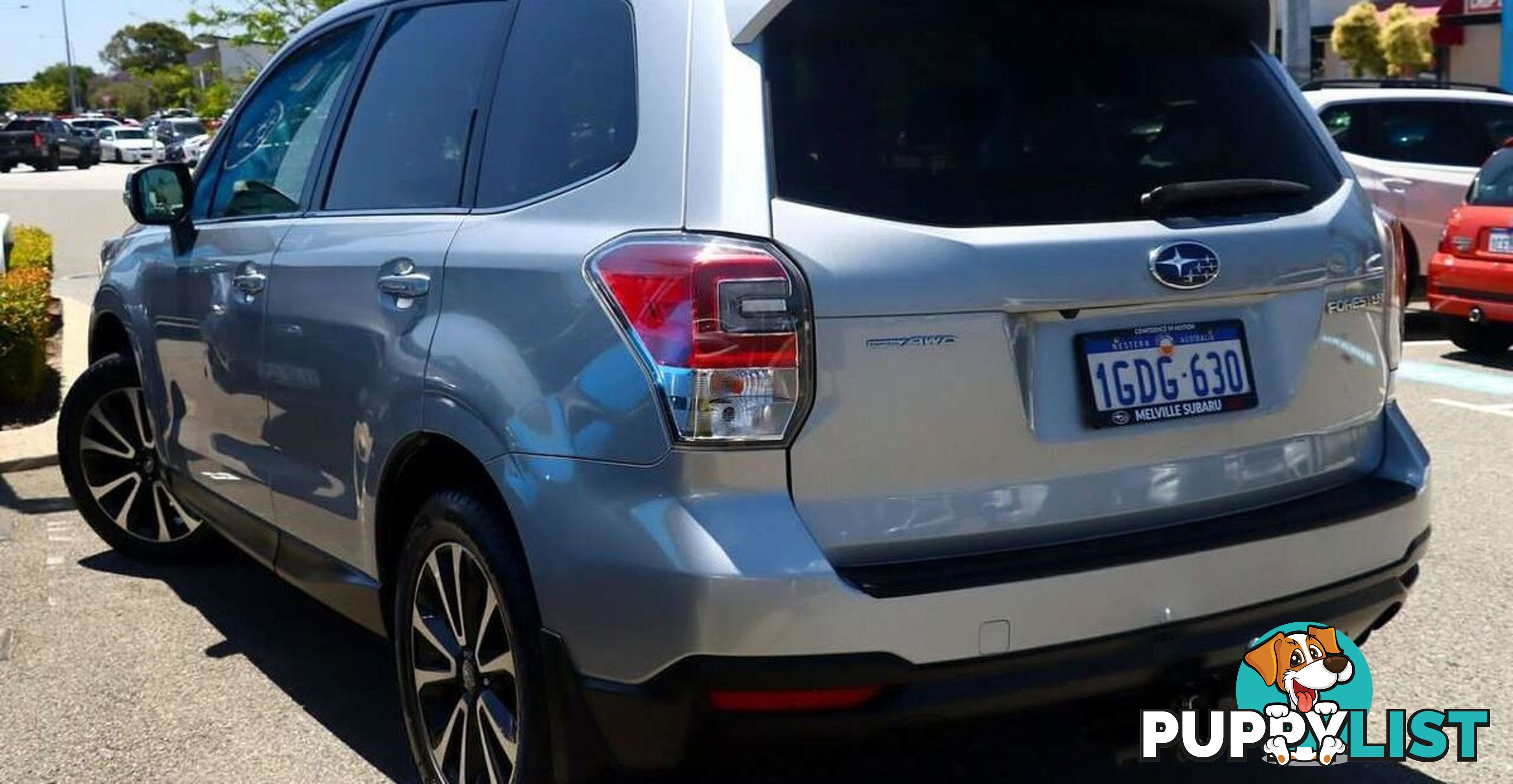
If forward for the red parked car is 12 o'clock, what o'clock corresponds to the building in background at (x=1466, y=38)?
The building in background is roughly at 12 o'clock from the red parked car.

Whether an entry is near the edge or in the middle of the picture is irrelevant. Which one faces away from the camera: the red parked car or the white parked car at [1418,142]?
the red parked car

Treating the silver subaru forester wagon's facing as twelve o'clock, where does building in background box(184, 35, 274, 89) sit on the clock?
The building in background is roughly at 1 o'clock from the silver subaru forester wagon.

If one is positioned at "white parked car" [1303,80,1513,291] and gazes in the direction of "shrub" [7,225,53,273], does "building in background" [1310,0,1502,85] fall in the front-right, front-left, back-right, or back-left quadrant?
back-right

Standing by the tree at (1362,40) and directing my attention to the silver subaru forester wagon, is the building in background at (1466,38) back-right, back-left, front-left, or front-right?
back-left

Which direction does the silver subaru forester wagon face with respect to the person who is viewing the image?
facing away from the viewer and to the left of the viewer

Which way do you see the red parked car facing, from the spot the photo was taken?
facing away from the viewer

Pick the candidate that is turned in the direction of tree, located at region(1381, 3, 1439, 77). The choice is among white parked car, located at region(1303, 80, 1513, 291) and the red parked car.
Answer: the red parked car
